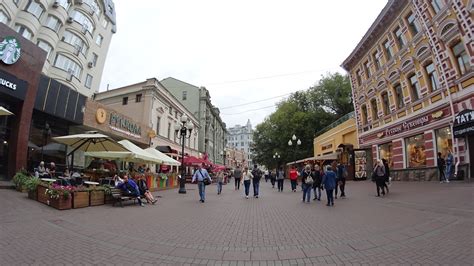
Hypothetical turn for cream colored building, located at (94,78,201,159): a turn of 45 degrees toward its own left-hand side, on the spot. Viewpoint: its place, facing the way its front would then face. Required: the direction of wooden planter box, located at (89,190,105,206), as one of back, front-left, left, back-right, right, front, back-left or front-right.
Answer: right

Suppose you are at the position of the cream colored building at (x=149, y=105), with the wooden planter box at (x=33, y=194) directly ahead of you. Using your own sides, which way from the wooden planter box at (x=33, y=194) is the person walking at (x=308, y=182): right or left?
left

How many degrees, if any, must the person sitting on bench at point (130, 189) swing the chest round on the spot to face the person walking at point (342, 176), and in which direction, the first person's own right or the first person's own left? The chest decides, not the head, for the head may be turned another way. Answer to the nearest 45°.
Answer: approximately 45° to the first person's own left

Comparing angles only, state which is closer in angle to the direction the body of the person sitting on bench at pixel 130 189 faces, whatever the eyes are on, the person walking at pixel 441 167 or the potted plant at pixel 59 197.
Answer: the person walking

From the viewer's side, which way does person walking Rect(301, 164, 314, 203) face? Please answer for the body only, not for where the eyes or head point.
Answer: away from the camera

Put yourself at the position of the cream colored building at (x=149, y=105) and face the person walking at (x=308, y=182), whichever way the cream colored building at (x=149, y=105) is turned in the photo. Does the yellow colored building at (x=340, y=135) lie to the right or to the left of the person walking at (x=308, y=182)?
left

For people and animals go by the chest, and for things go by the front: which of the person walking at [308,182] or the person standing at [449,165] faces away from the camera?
the person walking at [308,182]
